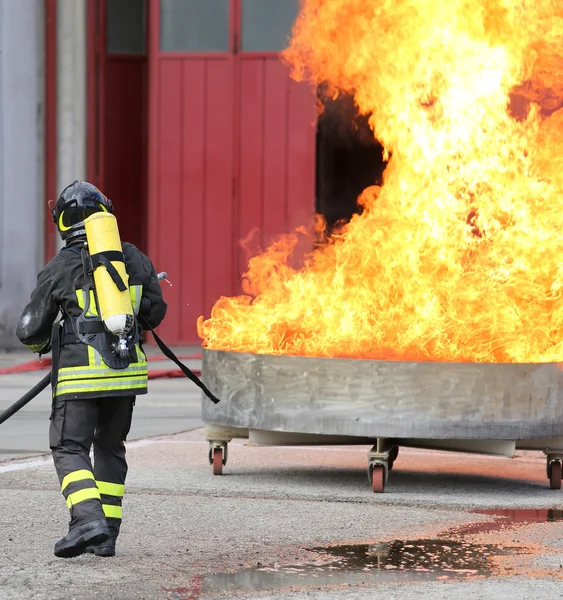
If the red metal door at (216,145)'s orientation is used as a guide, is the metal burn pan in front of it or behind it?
in front

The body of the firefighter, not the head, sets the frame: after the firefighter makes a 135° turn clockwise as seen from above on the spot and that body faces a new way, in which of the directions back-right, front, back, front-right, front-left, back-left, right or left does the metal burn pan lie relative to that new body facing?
front-left

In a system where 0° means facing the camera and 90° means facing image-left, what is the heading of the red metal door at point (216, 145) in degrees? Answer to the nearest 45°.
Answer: approximately 0°

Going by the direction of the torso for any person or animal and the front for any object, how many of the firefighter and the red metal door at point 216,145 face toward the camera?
1

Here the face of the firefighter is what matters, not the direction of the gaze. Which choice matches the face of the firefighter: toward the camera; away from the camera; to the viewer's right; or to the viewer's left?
away from the camera

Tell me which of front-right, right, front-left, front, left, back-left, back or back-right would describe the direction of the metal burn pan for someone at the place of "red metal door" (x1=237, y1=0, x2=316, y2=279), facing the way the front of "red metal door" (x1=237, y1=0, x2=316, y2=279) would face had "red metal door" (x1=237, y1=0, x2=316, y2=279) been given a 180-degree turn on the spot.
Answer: back

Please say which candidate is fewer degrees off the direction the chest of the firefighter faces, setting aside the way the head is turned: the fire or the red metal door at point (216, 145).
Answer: the red metal door

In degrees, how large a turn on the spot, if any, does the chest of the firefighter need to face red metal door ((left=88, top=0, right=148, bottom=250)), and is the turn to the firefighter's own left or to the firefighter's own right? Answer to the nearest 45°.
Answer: approximately 45° to the firefighter's own right

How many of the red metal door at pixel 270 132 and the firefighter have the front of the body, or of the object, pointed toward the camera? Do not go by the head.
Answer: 1

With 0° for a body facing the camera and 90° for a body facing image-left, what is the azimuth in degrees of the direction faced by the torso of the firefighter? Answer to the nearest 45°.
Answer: approximately 135°

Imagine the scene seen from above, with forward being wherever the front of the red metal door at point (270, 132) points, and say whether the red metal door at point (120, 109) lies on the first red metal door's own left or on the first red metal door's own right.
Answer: on the first red metal door's own right

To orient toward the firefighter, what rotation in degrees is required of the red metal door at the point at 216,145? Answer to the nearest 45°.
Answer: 0° — it already faces them

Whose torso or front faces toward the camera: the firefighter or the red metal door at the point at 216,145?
the red metal door

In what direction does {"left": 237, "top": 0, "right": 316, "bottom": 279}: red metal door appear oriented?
toward the camera
